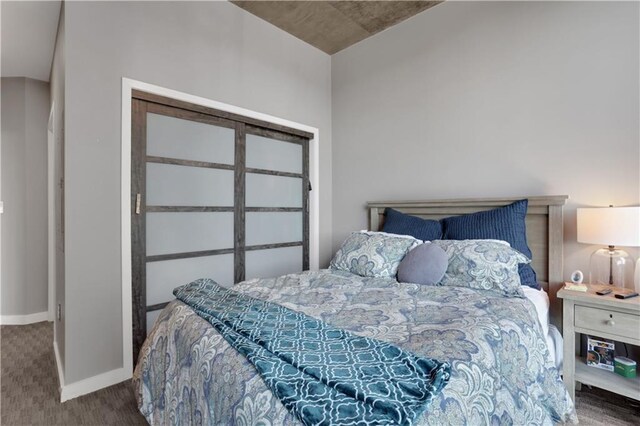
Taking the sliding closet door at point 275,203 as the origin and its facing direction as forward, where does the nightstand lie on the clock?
The nightstand is roughly at 12 o'clock from the sliding closet door.

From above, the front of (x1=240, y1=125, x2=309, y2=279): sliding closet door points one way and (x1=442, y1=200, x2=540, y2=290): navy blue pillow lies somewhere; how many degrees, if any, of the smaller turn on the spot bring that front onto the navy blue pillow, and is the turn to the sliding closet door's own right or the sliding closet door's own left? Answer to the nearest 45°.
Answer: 0° — it already faces it

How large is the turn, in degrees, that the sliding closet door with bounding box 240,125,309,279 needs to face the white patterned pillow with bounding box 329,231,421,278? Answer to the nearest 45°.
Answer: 0° — it already faces it

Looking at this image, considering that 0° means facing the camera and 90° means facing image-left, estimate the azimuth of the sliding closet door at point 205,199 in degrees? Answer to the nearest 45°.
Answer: approximately 315°

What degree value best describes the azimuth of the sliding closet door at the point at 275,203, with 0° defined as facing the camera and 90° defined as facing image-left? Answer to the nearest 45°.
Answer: approximately 315°

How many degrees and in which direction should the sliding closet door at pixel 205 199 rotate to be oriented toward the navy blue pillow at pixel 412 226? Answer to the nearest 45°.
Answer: approximately 45° to its left

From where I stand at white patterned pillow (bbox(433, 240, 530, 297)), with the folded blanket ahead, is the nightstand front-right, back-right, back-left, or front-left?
back-left
